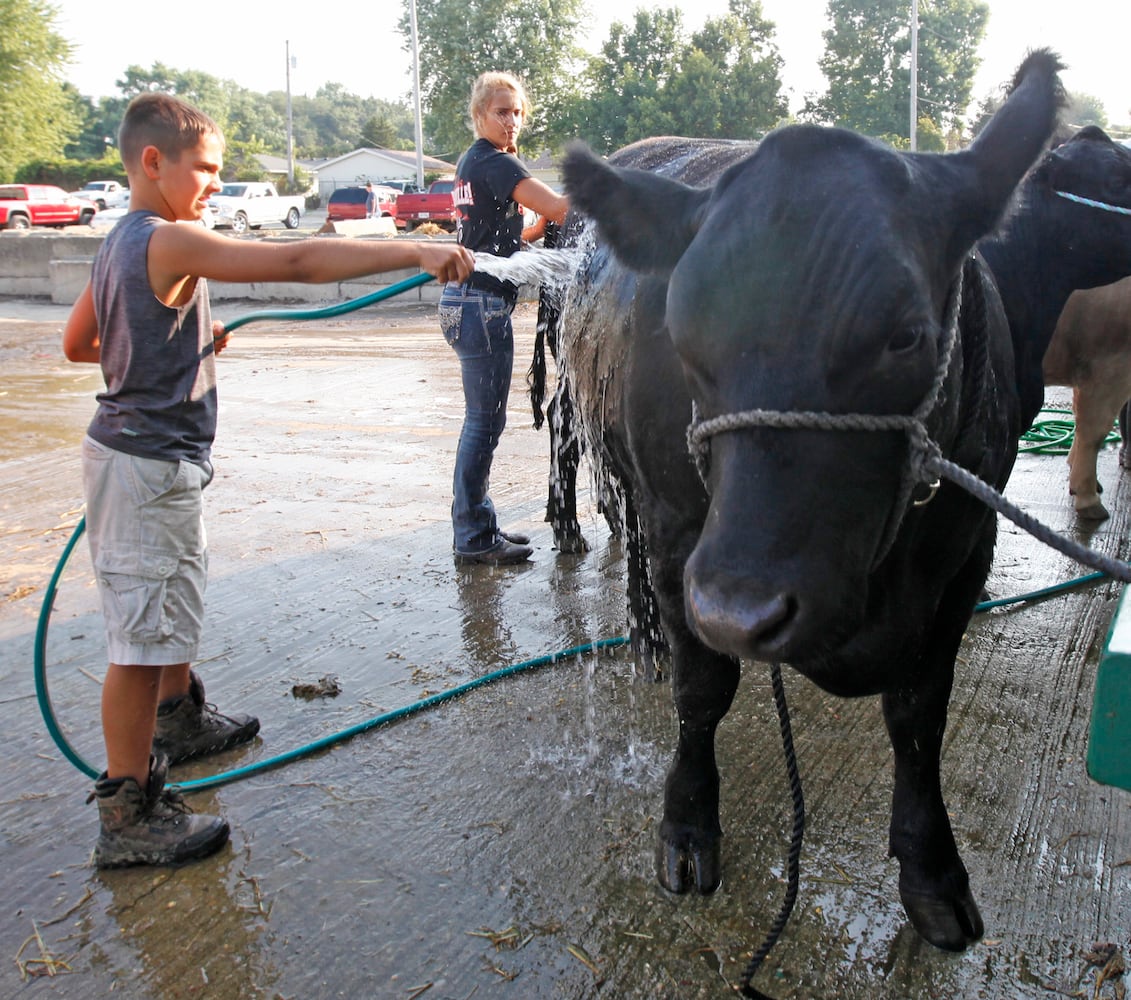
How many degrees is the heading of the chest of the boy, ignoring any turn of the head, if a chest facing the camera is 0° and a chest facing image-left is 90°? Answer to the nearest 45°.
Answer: approximately 270°

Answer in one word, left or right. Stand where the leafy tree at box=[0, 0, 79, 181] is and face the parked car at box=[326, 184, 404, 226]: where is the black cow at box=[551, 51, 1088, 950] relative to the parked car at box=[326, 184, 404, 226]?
right

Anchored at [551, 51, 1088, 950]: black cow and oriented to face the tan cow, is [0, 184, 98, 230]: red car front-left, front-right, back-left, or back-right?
front-left

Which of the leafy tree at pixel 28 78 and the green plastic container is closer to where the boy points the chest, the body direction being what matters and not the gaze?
the green plastic container

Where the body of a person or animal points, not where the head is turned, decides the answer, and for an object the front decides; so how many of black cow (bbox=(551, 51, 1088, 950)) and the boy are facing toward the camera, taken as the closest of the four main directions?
1

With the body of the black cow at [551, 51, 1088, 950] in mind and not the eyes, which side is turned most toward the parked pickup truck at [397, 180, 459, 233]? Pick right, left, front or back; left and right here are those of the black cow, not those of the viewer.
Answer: back

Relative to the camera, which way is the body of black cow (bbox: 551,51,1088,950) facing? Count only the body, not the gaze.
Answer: toward the camera

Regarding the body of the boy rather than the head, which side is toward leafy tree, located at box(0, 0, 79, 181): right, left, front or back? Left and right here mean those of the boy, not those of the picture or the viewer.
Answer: left

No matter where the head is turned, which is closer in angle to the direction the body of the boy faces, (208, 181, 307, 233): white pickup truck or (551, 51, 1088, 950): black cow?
the black cow

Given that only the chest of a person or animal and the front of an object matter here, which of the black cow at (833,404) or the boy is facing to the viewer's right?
the boy

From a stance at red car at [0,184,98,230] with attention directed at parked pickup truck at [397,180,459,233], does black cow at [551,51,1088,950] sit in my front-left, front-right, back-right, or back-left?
front-right
